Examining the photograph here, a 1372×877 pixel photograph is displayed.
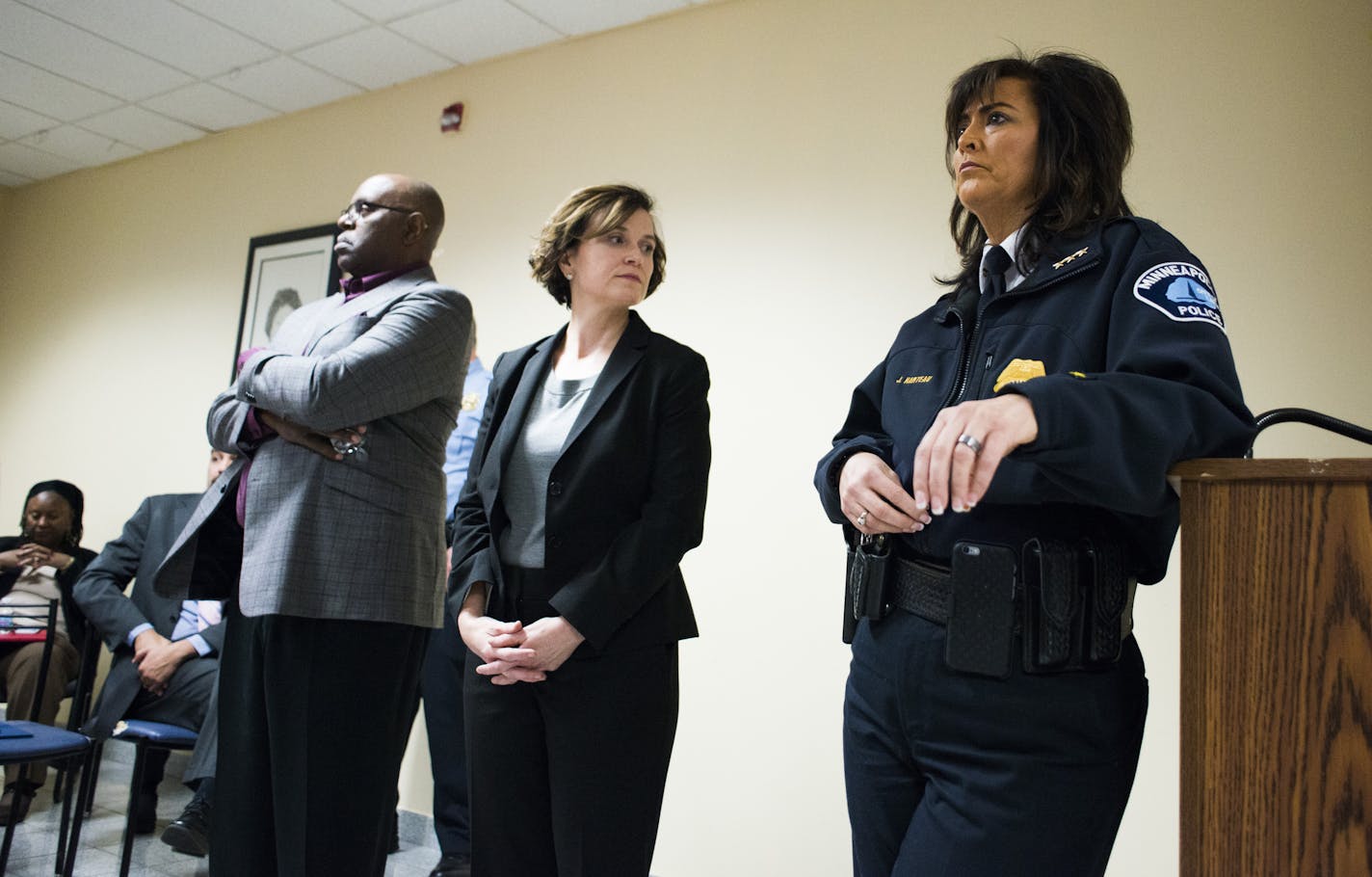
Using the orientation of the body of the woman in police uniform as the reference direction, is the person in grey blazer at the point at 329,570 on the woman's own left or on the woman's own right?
on the woman's own right

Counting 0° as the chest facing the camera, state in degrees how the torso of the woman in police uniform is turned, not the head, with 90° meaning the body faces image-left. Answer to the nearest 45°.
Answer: approximately 45°

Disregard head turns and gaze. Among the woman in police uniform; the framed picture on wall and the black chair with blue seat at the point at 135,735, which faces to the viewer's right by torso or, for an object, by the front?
the black chair with blue seat

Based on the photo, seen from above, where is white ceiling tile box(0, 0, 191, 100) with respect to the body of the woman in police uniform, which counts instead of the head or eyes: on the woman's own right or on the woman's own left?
on the woman's own right

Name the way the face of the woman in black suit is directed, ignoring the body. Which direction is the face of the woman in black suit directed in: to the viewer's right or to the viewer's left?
to the viewer's right

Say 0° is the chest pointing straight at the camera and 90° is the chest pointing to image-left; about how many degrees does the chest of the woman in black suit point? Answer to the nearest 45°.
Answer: approximately 45°

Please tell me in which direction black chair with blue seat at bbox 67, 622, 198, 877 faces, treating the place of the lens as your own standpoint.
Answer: facing to the right of the viewer

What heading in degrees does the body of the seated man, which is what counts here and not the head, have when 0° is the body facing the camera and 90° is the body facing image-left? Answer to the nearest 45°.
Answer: approximately 315°
